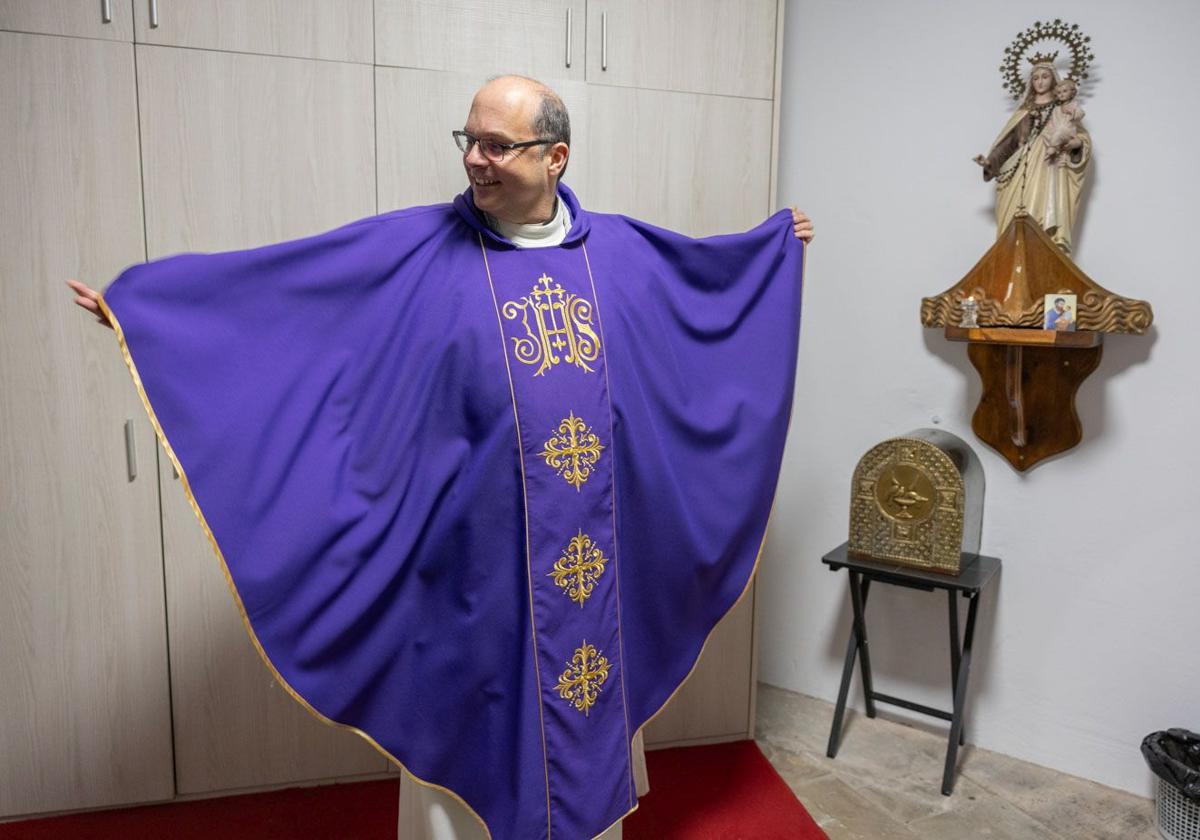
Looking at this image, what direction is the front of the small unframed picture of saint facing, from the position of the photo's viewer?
facing the viewer

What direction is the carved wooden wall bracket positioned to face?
toward the camera
